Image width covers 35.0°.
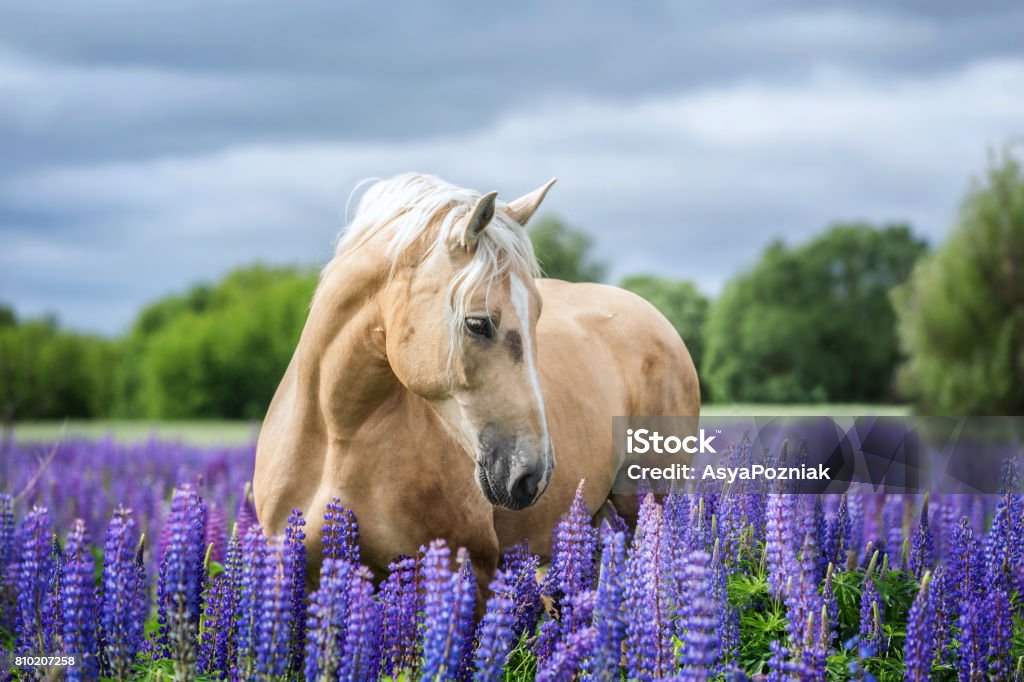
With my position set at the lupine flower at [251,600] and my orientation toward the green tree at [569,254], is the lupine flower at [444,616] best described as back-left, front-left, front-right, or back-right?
back-right

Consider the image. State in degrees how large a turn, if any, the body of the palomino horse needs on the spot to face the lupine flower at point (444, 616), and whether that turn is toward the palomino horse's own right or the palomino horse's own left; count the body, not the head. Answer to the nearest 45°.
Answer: approximately 45° to the palomino horse's own left

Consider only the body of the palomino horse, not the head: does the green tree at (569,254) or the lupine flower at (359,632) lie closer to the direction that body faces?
the lupine flower

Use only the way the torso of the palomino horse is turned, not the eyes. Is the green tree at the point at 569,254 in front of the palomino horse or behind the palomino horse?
behind

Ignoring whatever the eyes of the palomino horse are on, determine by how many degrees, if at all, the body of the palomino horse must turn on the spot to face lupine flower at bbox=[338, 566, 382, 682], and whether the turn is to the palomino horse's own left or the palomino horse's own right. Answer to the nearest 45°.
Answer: approximately 45° to the palomino horse's own left

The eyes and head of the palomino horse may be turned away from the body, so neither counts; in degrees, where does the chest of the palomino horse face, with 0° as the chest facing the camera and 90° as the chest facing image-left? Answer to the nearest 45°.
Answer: approximately 45°

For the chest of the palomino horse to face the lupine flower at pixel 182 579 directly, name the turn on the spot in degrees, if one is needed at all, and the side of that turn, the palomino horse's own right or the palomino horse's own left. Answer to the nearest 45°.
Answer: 0° — it already faces it
